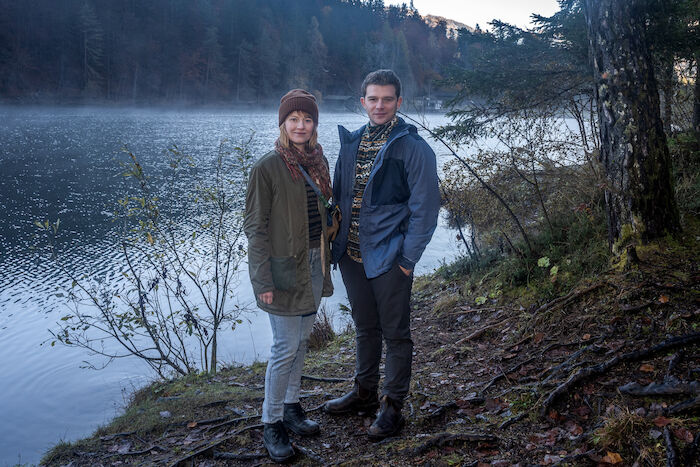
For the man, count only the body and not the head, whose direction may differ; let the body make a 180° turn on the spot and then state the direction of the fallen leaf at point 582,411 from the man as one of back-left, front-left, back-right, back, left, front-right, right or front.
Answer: front-right

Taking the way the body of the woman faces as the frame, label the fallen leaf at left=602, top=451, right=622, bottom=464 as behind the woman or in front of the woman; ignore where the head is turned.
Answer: in front

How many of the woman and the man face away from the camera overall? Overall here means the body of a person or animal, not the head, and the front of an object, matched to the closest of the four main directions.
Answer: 0

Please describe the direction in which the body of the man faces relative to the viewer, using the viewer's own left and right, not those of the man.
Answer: facing the viewer and to the left of the viewer

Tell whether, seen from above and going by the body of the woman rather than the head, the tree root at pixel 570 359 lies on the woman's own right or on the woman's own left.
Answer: on the woman's own left

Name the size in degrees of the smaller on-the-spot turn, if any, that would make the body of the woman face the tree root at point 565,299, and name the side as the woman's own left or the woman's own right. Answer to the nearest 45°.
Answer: approximately 90° to the woman's own left

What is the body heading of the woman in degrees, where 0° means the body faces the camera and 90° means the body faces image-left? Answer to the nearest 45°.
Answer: approximately 315°
